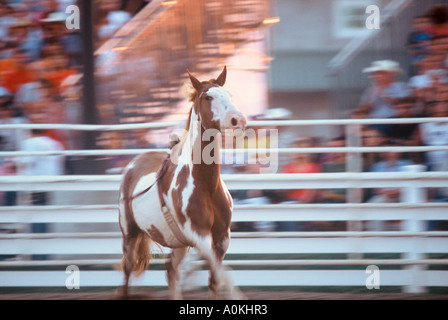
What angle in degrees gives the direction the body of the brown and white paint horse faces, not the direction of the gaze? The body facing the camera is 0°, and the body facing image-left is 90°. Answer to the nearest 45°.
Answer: approximately 315°

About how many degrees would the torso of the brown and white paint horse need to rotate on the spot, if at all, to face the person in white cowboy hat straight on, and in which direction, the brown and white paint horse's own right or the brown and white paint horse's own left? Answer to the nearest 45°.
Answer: approximately 90° to the brown and white paint horse's own left

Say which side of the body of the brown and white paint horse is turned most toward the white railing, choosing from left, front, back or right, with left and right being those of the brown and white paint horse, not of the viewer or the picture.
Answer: left
